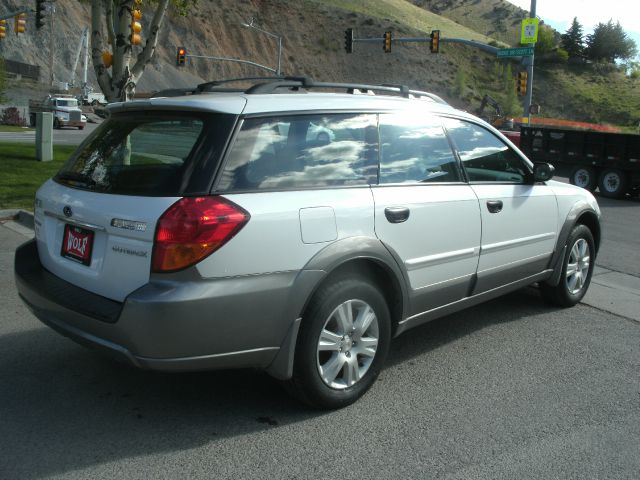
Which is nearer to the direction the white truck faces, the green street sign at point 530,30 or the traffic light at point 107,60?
the green street sign

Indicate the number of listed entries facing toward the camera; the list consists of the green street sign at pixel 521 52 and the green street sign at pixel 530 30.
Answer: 2

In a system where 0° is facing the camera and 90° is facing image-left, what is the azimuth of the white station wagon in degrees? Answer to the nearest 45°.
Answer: approximately 225°

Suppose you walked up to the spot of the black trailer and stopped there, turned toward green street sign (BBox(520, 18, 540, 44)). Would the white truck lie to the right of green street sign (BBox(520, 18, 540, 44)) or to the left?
left

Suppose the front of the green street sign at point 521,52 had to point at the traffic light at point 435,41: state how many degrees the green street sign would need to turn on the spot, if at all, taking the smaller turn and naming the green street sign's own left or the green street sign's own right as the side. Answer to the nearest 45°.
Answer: approximately 135° to the green street sign's own right

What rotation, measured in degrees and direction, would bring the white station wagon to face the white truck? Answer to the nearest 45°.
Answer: approximately 45° to its left

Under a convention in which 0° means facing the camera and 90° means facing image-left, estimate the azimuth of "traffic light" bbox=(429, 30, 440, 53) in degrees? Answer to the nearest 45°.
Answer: approximately 0°

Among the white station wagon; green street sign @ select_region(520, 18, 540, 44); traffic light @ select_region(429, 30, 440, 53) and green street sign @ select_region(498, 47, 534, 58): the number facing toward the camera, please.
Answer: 3

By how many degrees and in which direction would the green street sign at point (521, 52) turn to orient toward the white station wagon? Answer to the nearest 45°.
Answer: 0° — it already faces it
